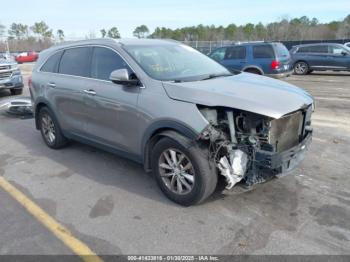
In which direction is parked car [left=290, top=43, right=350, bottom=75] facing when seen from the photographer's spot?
facing to the right of the viewer

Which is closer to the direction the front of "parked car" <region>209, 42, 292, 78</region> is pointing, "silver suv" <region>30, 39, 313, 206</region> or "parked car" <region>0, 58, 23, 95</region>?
the parked car

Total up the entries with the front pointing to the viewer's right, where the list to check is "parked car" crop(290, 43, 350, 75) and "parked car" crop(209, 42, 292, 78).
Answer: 1

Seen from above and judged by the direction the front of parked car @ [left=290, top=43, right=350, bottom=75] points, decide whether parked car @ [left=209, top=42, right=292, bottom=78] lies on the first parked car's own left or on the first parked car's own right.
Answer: on the first parked car's own right

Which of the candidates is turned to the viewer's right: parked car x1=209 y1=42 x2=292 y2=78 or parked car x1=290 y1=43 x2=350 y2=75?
parked car x1=290 y1=43 x2=350 y2=75

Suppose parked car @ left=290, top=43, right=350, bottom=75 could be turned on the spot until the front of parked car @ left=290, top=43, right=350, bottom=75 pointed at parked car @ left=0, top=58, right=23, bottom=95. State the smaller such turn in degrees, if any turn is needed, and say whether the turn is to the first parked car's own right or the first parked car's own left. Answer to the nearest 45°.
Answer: approximately 135° to the first parked car's own right

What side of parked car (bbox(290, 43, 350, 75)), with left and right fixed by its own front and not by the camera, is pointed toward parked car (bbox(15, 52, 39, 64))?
back

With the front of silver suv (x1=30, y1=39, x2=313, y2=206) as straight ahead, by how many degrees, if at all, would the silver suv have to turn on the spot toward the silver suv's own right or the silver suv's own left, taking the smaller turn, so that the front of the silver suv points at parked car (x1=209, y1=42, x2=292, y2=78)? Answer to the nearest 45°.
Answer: approximately 135° to the silver suv's own left

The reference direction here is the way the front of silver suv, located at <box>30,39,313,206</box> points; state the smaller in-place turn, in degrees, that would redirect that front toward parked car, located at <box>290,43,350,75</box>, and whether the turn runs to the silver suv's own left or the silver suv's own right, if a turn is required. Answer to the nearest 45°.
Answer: approximately 90° to the silver suv's own left

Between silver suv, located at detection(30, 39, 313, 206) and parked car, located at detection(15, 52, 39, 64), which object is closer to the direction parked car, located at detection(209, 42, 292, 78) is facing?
the parked car

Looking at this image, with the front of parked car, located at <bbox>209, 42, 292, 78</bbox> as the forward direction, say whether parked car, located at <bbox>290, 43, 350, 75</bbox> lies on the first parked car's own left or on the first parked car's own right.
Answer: on the first parked car's own right
